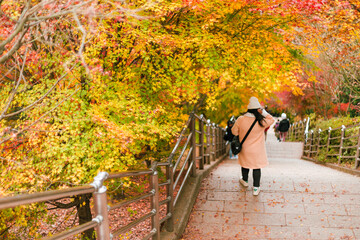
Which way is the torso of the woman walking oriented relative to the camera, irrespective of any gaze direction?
away from the camera

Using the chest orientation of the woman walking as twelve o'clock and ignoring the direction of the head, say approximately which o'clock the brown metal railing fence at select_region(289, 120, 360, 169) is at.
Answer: The brown metal railing fence is roughly at 1 o'clock from the woman walking.

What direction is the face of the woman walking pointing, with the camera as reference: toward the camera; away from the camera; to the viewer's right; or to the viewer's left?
away from the camera
